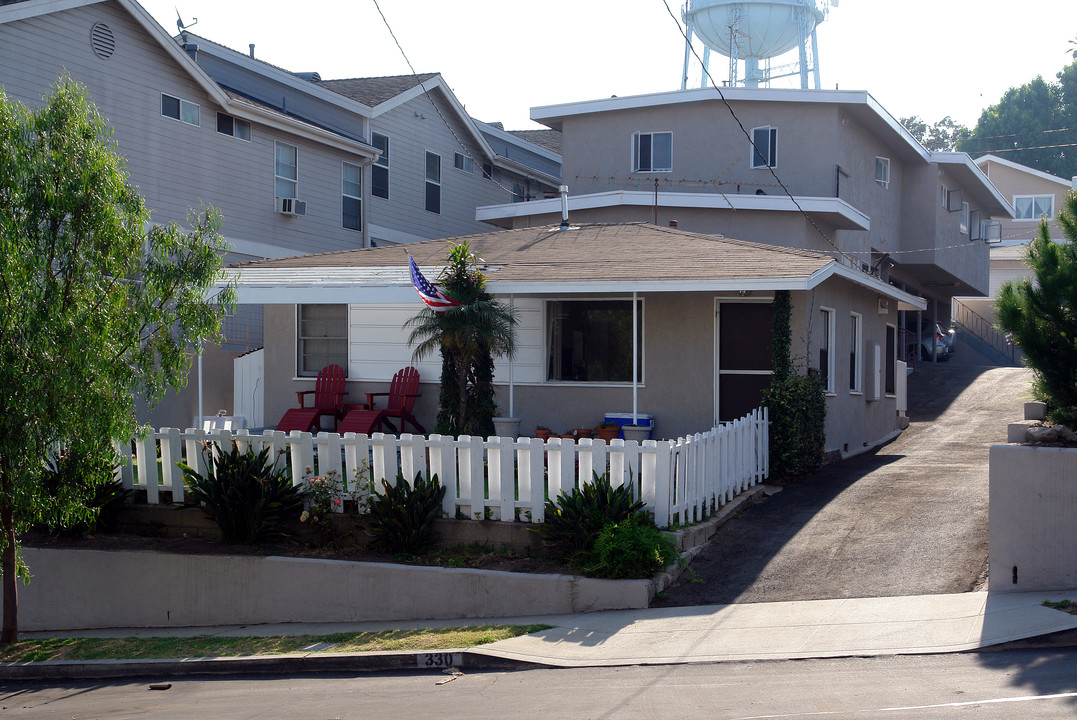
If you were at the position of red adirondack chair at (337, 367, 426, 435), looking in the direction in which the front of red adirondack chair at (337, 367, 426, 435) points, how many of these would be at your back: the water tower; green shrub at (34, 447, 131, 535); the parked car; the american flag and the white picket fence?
2

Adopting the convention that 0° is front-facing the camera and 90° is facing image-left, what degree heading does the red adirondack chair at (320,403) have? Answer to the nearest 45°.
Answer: approximately 45°

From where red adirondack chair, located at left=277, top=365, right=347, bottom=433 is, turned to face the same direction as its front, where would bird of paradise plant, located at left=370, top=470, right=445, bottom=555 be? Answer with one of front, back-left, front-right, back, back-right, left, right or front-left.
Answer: front-left

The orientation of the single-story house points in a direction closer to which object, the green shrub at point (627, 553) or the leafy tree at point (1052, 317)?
the green shrub

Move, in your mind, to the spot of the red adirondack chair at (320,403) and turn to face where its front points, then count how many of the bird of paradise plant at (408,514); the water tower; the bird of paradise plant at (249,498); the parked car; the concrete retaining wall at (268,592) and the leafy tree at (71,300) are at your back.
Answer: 2

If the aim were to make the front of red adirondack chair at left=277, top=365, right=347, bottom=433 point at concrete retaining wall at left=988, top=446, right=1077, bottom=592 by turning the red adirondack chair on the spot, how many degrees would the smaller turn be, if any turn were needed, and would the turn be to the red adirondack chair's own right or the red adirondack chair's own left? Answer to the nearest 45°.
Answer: approximately 90° to the red adirondack chair's own left

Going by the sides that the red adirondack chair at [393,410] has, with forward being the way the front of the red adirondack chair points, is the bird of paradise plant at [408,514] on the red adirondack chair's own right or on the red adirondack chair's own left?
on the red adirondack chair's own left

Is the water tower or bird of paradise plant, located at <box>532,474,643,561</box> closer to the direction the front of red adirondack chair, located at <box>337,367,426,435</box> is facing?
the bird of paradise plant

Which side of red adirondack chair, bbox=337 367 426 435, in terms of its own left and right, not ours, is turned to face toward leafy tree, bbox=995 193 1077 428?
left

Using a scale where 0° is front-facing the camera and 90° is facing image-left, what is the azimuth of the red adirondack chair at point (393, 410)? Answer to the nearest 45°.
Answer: approximately 45°

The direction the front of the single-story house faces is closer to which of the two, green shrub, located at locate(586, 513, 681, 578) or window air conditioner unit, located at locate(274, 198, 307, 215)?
the green shrub

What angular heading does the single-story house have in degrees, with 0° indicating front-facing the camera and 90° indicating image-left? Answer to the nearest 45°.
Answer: approximately 0°

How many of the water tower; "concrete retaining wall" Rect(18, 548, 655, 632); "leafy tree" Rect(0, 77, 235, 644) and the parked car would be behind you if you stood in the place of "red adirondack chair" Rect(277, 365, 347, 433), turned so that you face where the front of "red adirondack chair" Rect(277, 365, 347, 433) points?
2
